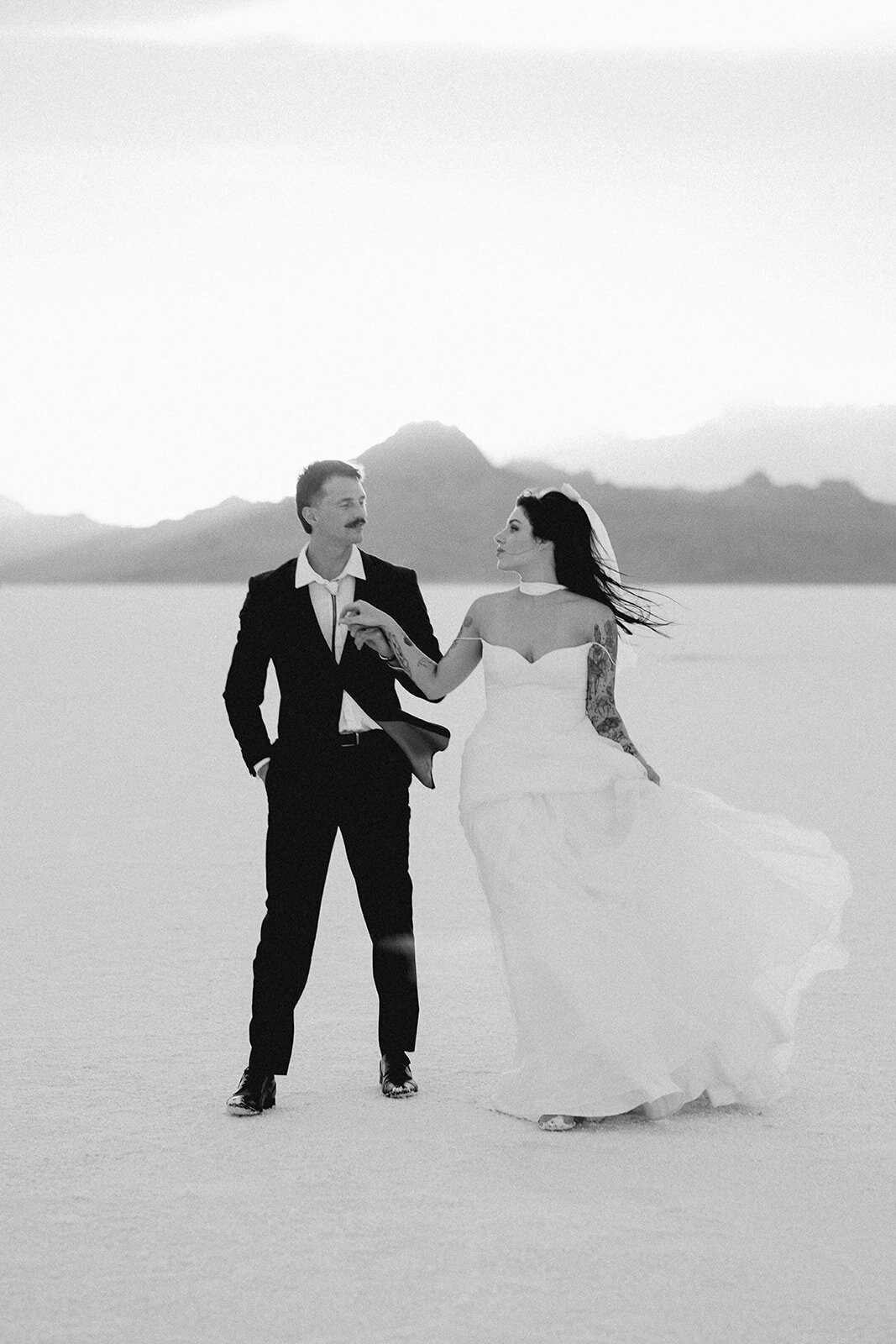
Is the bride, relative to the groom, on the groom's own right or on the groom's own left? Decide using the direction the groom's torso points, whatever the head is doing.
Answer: on the groom's own left

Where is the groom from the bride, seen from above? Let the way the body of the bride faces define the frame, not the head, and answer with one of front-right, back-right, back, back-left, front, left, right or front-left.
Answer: right

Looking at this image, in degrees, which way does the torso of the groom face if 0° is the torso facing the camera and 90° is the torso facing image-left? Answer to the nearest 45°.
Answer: approximately 0°

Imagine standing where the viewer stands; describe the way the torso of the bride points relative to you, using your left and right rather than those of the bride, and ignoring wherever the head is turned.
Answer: facing the viewer

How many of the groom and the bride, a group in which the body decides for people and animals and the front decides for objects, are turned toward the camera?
2

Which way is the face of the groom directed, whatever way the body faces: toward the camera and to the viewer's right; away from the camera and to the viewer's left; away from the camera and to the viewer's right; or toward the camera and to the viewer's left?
toward the camera and to the viewer's right

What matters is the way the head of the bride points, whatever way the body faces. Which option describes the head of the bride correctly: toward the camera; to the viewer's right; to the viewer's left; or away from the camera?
to the viewer's left
